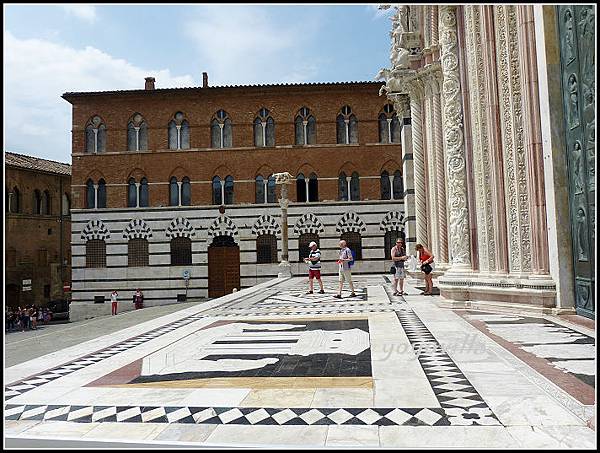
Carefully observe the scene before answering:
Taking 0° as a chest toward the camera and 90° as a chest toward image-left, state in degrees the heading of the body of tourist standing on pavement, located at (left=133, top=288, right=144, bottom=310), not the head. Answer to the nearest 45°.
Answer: approximately 0°

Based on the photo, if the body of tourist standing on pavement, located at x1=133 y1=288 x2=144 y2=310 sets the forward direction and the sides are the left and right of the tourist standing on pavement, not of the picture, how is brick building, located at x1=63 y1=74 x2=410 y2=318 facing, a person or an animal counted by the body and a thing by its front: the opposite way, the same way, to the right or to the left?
the same way

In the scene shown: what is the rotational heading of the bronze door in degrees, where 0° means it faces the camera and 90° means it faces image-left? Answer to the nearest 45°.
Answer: approximately 45°

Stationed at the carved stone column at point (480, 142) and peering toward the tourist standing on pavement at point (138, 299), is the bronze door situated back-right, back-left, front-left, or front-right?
back-left

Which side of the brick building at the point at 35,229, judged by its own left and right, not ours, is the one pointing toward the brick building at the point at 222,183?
front

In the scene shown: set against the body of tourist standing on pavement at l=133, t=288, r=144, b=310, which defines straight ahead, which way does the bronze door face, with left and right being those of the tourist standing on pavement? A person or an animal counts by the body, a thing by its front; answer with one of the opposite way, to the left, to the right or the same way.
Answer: to the right

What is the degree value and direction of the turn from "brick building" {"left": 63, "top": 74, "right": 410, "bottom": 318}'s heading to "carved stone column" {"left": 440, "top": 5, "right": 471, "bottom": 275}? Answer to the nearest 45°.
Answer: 0° — it already faces it

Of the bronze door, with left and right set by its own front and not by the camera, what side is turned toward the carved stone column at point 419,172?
right

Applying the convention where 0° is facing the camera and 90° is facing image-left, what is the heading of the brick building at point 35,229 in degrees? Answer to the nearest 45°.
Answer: approximately 315°

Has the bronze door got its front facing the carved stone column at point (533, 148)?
no

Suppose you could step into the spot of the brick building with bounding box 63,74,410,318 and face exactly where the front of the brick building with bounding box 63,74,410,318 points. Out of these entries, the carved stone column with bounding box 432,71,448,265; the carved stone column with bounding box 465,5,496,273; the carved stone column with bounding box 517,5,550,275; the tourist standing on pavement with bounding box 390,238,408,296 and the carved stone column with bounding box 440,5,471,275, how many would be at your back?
0

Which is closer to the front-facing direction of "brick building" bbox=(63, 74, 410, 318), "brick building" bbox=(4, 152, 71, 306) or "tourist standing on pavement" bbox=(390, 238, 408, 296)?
the tourist standing on pavement

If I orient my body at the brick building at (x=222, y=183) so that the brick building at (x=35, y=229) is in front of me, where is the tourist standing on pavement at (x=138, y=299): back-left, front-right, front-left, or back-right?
front-left

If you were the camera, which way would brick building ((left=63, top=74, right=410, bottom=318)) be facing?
facing the viewer

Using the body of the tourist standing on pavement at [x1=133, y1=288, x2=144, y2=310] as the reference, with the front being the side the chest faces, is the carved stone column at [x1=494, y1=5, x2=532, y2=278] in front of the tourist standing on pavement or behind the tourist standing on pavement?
in front
